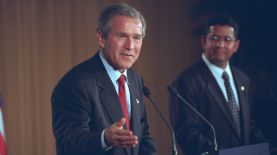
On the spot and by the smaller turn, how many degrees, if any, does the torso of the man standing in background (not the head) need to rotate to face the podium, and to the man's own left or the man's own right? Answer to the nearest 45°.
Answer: approximately 45° to the man's own right

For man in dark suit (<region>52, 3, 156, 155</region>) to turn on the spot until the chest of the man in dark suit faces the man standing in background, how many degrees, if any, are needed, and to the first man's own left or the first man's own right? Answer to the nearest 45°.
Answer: approximately 90° to the first man's own left

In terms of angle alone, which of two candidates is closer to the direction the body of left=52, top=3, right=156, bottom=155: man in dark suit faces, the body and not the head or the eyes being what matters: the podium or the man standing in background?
the podium

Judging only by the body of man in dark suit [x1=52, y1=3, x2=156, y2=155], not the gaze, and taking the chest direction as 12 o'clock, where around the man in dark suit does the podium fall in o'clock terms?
The podium is roughly at 11 o'clock from the man in dark suit.

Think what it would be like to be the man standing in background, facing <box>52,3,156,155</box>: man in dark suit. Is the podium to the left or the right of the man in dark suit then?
left

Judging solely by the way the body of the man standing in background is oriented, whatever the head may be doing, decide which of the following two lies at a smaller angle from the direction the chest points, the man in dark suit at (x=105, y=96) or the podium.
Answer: the podium

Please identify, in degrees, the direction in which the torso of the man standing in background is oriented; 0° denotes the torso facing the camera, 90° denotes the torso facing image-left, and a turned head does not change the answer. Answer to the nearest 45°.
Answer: approximately 315°

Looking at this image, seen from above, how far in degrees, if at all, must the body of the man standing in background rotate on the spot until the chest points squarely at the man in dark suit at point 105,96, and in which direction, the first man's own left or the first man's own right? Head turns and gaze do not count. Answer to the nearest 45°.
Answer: approximately 90° to the first man's own right
